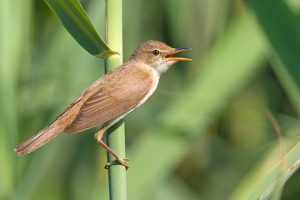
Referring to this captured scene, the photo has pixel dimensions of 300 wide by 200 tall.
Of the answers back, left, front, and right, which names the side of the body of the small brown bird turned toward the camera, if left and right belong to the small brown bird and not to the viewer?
right
